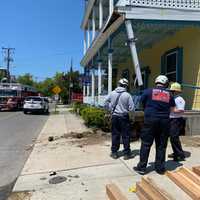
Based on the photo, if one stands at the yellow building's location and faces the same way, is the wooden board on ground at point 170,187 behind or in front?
in front

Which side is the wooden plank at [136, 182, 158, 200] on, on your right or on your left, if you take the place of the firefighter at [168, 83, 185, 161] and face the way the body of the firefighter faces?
on your left

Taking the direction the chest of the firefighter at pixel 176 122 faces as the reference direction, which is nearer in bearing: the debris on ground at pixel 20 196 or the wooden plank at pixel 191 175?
the debris on ground

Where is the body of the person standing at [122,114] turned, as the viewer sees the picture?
away from the camera

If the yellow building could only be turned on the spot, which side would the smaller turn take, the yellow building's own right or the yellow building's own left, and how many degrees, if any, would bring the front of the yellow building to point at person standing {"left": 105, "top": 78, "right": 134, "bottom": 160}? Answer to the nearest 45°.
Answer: approximately 45° to the yellow building's own left

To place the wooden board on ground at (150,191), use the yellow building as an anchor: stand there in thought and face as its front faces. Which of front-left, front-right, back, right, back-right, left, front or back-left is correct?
front-left

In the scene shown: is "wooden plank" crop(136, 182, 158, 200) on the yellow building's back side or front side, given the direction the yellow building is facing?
on the front side

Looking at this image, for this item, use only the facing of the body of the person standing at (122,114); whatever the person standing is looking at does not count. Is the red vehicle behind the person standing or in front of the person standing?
in front

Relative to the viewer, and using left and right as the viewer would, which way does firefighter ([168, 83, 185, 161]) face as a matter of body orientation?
facing to the left of the viewer

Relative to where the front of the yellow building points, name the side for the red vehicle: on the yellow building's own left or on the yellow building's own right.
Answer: on the yellow building's own right

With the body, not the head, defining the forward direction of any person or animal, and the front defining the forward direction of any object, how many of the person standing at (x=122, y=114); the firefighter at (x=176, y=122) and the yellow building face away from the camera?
1

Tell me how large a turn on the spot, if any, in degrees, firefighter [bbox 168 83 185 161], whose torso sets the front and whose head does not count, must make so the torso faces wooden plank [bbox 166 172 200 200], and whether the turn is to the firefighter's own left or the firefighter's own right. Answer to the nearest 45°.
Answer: approximately 90° to the firefighter's own left
